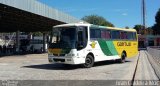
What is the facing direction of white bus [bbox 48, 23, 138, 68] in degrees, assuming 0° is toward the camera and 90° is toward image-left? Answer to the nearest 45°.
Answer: approximately 45°
